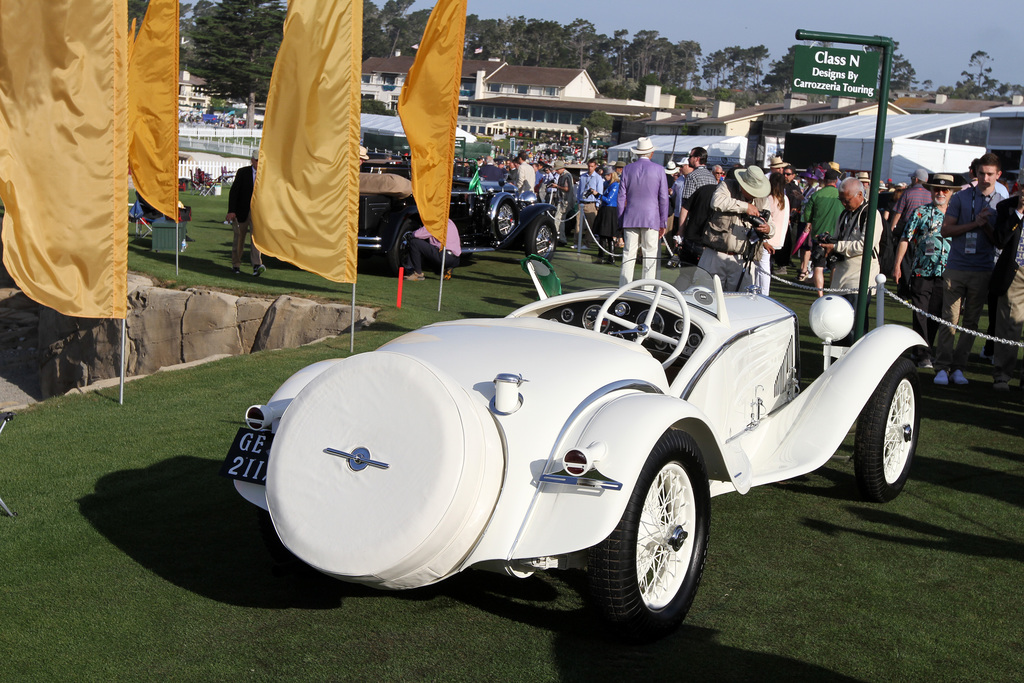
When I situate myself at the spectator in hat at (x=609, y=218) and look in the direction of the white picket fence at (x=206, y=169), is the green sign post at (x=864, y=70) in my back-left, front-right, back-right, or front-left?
back-left

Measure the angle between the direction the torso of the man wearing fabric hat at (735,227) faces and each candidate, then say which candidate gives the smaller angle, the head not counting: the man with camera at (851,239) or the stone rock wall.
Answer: the man with camera

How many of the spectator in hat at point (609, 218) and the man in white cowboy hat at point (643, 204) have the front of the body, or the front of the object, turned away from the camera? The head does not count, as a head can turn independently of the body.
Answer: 1

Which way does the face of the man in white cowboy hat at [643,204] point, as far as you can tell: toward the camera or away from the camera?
away from the camera

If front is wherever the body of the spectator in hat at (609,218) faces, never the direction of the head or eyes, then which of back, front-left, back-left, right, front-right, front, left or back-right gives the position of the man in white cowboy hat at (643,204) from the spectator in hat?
left

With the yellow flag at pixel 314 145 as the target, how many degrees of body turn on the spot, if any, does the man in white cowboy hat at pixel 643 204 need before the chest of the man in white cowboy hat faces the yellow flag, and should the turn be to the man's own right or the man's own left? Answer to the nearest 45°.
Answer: approximately 135° to the man's own left

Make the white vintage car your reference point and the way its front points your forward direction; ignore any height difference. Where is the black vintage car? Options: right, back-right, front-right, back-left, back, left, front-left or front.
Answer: front-left

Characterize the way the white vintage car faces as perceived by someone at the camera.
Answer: facing away from the viewer and to the right of the viewer

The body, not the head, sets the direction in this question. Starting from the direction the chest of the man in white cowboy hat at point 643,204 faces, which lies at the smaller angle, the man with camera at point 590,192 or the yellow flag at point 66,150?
the man with camera

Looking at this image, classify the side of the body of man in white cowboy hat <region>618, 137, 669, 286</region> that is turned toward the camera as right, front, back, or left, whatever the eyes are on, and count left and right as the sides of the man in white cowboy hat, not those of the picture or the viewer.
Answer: back
